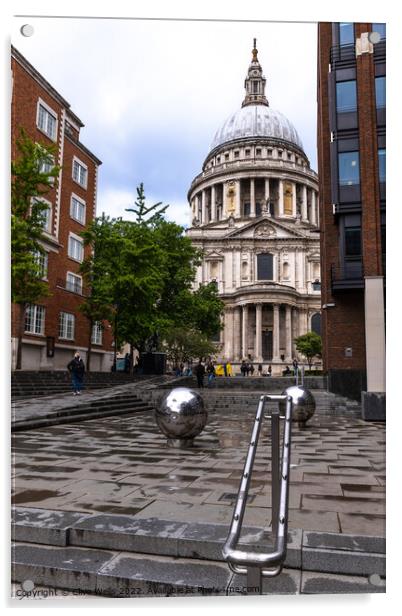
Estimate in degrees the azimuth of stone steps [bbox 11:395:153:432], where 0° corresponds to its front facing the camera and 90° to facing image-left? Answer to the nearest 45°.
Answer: approximately 315°

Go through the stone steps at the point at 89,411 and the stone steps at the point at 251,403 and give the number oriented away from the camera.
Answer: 0

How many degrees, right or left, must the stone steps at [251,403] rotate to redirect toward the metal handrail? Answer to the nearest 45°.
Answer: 0° — it already faces it

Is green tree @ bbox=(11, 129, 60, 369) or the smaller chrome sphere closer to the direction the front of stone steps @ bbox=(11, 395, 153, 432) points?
the smaller chrome sphere

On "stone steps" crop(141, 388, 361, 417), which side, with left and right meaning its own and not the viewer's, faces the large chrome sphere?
front
